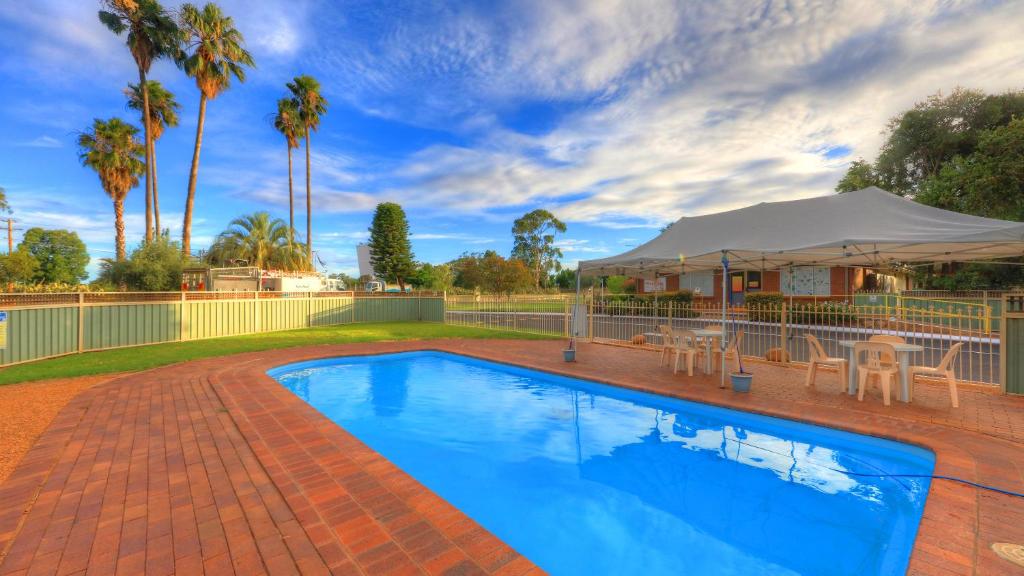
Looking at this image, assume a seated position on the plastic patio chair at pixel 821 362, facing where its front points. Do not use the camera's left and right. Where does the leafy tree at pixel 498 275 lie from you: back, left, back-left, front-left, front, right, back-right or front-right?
back-left

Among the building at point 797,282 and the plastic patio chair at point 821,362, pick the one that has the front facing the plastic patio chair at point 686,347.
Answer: the building

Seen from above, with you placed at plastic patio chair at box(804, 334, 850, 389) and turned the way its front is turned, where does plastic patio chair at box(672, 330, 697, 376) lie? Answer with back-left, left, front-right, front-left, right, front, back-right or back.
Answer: back

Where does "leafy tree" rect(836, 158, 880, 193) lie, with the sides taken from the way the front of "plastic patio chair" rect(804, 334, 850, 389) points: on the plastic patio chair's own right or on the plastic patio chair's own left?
on the plastic patio chair's own left

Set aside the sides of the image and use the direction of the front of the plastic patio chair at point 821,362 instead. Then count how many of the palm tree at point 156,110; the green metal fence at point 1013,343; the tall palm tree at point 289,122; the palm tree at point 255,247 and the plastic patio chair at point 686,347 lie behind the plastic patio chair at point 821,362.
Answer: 4

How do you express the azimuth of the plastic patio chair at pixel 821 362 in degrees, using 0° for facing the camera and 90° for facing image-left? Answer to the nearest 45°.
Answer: approximately 270°

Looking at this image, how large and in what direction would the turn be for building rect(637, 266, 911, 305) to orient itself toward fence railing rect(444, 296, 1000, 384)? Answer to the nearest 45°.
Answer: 0° — it already faces it

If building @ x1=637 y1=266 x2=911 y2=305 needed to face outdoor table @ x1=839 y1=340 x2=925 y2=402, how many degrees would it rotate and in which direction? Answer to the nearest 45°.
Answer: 0° — it already faces it

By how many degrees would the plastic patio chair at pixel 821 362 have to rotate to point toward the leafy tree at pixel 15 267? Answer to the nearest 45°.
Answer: approximately 180°

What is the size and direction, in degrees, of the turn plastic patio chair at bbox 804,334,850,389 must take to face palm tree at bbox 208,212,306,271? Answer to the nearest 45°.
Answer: approximately 180°

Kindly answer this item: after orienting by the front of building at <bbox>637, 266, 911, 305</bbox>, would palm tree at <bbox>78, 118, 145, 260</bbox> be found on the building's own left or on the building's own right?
on the building's own right

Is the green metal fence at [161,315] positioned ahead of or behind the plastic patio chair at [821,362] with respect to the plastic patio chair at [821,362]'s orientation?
behind

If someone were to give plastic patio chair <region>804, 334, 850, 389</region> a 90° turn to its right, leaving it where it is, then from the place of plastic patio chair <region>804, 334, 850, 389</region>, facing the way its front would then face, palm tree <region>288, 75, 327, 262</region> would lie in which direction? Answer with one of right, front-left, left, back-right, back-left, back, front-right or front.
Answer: right

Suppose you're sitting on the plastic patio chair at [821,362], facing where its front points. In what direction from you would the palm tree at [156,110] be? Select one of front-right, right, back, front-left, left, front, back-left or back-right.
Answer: back

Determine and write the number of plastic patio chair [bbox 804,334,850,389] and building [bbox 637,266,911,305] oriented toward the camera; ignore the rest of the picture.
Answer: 1
